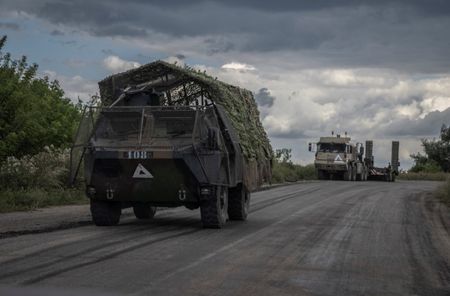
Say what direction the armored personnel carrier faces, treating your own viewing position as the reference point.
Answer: facing the viewer

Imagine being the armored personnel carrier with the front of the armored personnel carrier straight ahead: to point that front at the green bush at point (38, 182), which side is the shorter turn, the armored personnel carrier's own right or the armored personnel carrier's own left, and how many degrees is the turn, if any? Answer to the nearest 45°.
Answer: approximately 135° to the armored personnel carrier's own right
